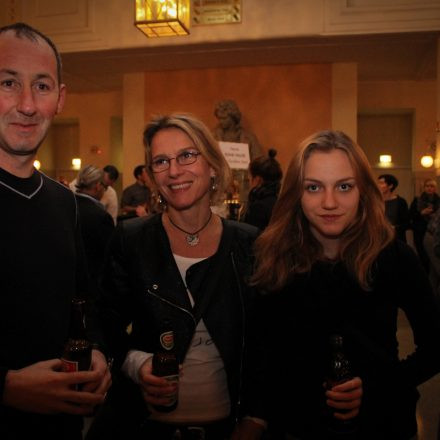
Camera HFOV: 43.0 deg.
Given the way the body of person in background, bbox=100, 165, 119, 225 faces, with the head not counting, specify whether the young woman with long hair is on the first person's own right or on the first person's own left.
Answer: on the first person's own left

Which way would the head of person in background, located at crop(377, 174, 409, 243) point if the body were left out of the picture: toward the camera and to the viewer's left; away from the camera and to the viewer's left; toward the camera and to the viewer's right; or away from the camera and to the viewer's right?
toward the camera and to the viewer's left

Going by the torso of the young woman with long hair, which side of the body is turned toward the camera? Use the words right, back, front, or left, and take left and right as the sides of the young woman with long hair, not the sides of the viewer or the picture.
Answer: front

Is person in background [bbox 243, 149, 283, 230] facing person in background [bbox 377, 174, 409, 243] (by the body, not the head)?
no

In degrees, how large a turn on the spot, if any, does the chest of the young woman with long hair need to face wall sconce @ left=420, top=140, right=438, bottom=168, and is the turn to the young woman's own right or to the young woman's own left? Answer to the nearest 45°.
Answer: approximately 180°

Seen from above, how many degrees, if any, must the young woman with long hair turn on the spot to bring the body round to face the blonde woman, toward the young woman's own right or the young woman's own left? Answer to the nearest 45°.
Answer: approximately 90° to the young woman's own right

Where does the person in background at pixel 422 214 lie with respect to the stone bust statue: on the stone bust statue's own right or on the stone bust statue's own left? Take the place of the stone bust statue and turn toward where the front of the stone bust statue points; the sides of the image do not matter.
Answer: on the stone bust statue's own left

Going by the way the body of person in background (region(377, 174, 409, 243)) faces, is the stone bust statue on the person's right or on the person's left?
on the person's right

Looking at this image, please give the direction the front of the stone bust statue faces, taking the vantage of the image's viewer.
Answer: facing the viewer and to the left of the viewer

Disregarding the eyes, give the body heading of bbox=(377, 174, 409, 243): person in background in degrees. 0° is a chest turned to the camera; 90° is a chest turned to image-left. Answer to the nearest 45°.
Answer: approximately 45°

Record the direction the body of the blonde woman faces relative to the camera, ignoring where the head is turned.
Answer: toward the camera

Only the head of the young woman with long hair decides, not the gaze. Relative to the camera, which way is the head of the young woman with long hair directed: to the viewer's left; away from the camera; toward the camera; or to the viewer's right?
toward the camera

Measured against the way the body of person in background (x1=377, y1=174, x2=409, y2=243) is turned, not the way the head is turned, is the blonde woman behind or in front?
in front

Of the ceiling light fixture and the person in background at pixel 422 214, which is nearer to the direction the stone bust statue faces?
the ceiling light fixture
